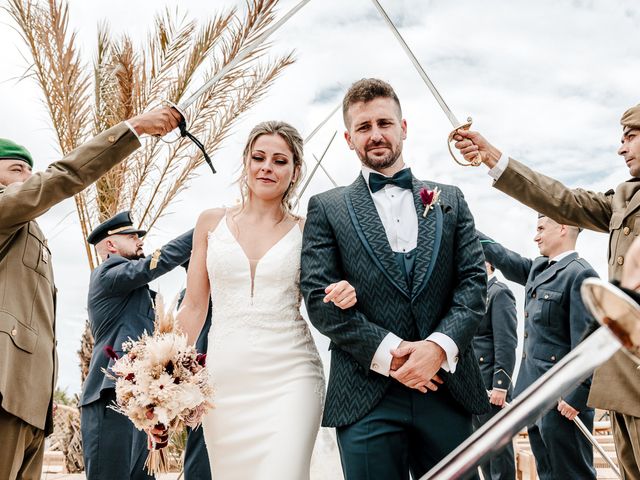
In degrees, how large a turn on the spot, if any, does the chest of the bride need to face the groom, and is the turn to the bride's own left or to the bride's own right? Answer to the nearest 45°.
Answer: approximately 45° to the bride's own left

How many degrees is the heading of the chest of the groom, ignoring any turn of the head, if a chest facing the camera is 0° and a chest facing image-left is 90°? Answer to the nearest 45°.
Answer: approximately 0°

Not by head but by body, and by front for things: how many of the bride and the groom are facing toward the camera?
2

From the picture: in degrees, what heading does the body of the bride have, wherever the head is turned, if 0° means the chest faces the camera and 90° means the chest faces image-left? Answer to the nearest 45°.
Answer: approximately 0°

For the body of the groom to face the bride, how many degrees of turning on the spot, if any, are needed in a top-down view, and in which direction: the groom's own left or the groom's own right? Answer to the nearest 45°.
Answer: approximately 135° to the groom's own right
